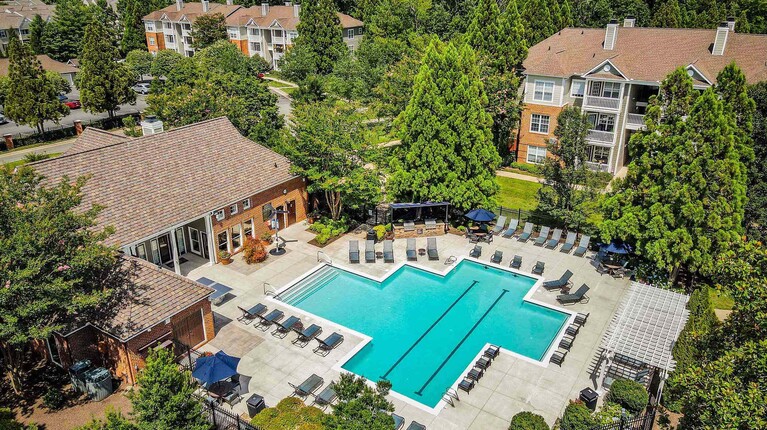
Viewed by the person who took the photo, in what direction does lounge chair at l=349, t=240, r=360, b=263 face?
facing the viewer

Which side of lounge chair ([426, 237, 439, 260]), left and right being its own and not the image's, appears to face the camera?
front

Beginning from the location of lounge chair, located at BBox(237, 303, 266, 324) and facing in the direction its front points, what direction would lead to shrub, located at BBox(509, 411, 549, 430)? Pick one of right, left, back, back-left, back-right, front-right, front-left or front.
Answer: right

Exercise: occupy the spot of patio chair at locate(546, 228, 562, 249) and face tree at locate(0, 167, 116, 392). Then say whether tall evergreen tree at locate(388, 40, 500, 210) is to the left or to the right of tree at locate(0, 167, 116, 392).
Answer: right

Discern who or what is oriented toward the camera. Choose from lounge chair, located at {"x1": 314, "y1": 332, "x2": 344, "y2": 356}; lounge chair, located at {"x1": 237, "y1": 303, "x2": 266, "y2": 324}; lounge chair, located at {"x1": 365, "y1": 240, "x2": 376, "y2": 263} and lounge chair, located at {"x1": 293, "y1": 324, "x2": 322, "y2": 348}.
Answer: lounge chair, located at {"x1": 365, "y1": 240, "x2": 376, "y2": 263}

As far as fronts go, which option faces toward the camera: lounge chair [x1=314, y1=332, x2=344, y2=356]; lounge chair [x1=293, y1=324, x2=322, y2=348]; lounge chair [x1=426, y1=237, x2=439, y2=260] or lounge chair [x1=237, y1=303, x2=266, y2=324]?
lounge chair [x1=426, y1=237, x2=439, y2=260]

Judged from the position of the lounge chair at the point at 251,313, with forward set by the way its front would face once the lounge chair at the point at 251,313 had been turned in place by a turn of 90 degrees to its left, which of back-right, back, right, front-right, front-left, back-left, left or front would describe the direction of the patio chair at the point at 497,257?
back-right

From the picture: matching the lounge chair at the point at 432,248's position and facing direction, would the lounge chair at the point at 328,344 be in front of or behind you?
in front

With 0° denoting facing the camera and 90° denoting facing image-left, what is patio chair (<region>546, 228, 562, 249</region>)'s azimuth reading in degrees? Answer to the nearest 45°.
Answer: approximately 45°

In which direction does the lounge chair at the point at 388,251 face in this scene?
toward the camera

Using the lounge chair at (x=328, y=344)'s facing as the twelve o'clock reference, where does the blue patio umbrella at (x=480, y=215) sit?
The blue patio umbrella is roughly at 12 o'clock from the lounge chair.

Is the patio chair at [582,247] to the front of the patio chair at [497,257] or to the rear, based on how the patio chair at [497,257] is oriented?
to the rear

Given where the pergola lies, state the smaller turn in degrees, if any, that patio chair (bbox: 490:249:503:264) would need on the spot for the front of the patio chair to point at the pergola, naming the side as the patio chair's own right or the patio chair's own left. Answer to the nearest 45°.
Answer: approximately 90° to the patio chair's own left

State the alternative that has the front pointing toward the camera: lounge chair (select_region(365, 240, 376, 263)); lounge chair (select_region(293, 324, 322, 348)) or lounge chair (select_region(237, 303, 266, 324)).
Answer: lounge chair (select_region(365, 240, 376, 263))

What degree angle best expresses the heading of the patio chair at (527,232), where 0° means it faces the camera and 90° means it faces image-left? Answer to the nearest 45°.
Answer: approximately 45°
